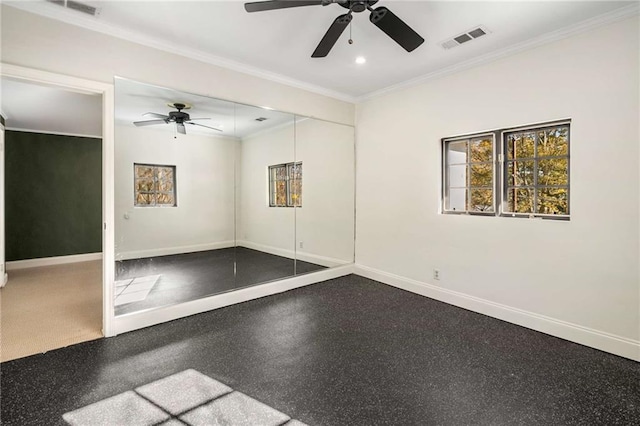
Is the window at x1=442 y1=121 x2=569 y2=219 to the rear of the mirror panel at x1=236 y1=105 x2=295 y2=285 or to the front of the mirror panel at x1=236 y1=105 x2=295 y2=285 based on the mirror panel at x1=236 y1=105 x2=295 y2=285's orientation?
to the front

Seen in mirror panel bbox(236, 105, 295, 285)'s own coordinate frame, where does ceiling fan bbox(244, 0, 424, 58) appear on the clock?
The ceiling fan is roughly at 1 o'clock from the mirror panel.

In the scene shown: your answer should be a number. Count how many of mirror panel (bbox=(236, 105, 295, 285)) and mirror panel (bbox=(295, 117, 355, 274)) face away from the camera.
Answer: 0

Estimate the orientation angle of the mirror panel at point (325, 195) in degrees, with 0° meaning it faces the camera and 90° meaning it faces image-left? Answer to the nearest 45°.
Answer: approximately 315°

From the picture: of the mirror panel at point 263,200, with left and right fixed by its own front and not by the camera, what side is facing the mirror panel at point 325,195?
left

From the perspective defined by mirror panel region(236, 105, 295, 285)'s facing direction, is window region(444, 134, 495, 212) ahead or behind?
ahead

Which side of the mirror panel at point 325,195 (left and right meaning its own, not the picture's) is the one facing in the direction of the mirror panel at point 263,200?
right
